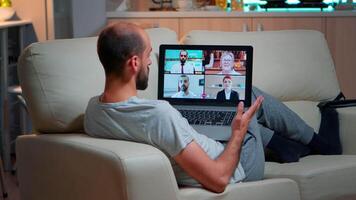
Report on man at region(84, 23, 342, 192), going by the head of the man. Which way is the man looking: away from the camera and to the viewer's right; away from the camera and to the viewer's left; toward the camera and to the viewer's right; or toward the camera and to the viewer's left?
away from the camera and to the viewer's right

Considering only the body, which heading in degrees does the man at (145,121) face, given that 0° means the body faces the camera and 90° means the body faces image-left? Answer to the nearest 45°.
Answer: approximately 225°

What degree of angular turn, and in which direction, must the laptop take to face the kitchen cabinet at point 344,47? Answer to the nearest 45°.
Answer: approximately 135° to its left

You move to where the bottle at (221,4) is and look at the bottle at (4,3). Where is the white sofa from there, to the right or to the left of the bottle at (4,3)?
left

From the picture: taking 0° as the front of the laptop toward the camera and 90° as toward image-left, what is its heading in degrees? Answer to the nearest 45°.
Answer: approximately 0°

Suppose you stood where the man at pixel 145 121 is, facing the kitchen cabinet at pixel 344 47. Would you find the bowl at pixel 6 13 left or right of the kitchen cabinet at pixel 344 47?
left

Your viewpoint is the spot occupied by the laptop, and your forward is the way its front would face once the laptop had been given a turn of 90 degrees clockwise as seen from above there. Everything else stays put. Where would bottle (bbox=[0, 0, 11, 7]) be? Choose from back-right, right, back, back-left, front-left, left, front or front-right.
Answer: front-right

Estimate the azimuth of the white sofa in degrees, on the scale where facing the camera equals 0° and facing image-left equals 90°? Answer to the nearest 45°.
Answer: approximately 315°

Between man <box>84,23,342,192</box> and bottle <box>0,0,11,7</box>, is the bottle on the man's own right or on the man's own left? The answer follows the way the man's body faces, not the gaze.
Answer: on the man's own left

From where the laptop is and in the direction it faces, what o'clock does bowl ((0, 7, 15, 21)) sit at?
The bowl is roughly at 5 o'clock from the laptop.

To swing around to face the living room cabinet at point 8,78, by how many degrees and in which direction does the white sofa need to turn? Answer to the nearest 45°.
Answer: approximately 180°

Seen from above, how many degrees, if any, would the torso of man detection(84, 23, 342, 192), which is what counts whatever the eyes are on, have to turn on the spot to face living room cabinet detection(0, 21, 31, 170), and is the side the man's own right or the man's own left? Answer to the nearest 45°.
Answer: approximately 90° to the man's own left

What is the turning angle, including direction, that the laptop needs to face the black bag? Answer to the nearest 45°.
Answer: approximately 135° to its left

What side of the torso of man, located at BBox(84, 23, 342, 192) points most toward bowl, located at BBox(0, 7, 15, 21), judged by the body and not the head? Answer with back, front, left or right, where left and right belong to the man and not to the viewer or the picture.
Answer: left

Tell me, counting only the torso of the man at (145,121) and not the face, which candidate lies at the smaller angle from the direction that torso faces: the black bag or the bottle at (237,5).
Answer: the black bag
